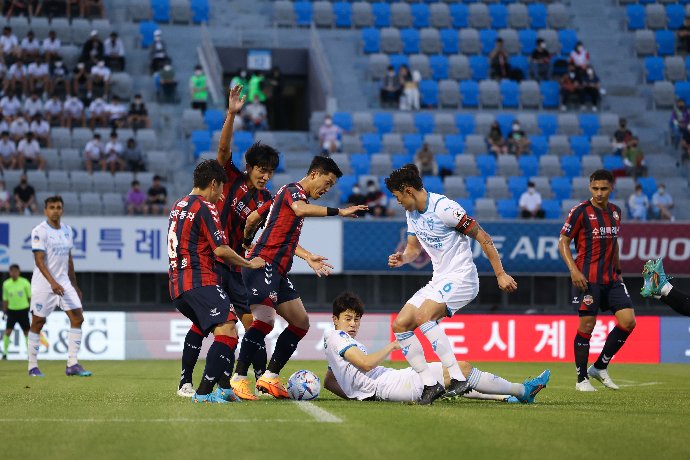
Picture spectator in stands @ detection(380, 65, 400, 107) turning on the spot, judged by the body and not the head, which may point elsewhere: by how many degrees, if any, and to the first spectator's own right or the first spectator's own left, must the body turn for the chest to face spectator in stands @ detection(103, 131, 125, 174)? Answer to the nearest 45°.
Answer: approximately 45° to the first spectator's own right

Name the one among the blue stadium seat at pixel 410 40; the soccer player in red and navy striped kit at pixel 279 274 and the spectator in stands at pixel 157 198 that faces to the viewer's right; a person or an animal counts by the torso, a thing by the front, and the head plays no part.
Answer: the soccer player in red and navy striped kit

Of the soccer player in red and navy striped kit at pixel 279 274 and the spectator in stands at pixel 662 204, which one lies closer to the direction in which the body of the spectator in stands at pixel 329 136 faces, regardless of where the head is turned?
the soccer player in red and navy striped kit

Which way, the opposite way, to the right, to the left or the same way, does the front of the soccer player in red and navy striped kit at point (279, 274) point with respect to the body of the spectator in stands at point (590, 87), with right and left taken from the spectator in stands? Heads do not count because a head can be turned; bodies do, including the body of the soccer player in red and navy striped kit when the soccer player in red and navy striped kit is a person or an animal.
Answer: to the left

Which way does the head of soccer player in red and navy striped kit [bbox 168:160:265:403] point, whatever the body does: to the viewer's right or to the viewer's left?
to the viewer's right

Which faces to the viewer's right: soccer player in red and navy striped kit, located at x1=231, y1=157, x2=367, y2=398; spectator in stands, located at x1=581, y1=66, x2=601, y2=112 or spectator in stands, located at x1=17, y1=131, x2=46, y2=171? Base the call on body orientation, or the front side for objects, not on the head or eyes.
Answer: the soccer player in red and navy striped kit

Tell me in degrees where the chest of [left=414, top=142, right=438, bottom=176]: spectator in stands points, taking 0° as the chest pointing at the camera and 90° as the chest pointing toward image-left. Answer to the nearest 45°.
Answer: approximately 0°

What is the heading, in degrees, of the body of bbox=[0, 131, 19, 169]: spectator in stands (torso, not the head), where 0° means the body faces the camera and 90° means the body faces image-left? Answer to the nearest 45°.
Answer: approximately 0°

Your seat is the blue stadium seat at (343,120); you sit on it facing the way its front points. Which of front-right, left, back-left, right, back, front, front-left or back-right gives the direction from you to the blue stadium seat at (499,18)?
back-left

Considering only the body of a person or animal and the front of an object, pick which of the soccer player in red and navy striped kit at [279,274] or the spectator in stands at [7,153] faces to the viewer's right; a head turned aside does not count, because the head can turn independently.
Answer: the soccer player in red and navy striped kit

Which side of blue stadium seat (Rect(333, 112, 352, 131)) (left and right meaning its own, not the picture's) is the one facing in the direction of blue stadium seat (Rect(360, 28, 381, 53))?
back

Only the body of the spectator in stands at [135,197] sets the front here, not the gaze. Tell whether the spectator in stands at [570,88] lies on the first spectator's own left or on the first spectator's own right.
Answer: on the first spectator's own left
